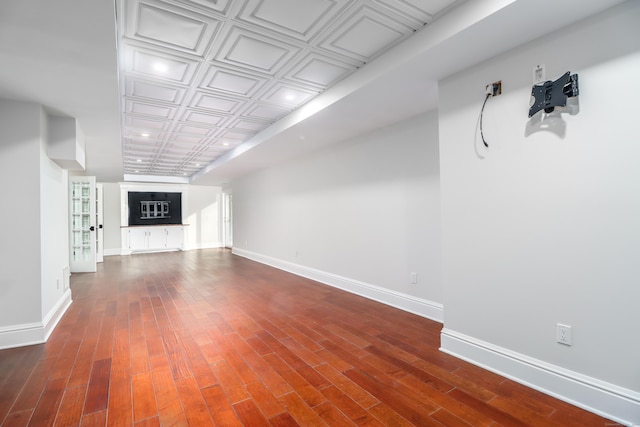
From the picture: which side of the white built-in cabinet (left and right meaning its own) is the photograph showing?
front

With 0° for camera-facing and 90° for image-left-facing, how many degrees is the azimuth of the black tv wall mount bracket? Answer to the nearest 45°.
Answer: approximately 45°

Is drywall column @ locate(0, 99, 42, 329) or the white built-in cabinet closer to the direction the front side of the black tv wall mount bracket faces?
the drywall column

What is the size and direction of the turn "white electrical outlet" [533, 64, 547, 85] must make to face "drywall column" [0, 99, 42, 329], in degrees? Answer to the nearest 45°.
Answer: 0° — it already faces it

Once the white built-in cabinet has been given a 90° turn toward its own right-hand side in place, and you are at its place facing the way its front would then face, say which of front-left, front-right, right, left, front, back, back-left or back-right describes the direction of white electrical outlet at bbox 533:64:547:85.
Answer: left

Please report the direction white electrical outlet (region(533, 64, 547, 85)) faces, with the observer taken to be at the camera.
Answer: facing the viewer and to the left of the viewer

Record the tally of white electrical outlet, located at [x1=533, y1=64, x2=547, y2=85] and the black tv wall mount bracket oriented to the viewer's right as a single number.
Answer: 0

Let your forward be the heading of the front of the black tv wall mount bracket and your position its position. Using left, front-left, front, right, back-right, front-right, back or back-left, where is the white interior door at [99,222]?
front-right

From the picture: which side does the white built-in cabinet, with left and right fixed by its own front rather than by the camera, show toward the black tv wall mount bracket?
front

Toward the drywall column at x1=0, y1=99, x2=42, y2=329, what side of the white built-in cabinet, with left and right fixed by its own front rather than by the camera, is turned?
front

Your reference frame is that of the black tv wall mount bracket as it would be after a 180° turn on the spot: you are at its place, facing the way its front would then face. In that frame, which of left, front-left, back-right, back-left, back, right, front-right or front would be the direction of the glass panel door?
back-left

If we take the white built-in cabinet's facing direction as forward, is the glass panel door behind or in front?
in front
